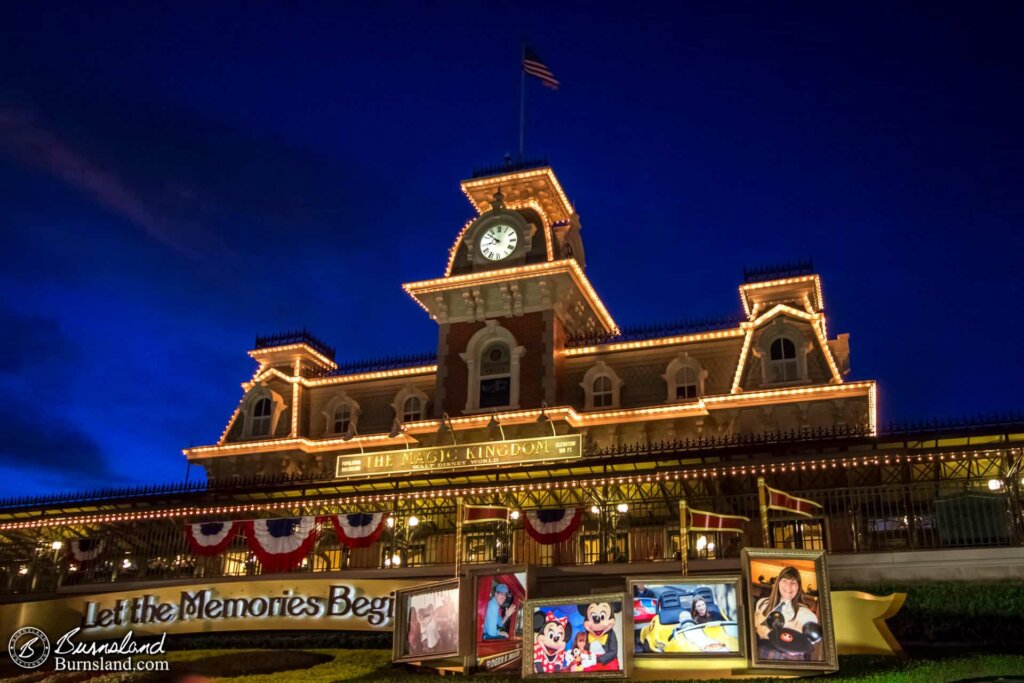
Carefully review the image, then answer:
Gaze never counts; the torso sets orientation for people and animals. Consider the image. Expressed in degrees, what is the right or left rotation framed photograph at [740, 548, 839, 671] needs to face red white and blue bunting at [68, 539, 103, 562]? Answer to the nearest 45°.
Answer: approximately 135° to its right

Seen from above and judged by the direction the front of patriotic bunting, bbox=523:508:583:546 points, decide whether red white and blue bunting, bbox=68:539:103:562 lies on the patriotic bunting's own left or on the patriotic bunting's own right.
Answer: on the patriotic bunting's own right

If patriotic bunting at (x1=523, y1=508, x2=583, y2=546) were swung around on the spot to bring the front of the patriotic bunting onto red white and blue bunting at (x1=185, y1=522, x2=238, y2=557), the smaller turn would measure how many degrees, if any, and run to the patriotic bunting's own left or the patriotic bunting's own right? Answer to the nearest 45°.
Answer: approximately 90° to the patriotic bunting's own right

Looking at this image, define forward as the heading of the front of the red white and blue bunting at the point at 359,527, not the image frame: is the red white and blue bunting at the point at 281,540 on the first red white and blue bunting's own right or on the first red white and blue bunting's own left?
on the first red white and blue bunting's own right

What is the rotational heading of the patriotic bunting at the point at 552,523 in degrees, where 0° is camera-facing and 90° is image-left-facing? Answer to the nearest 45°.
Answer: approximately 0°
